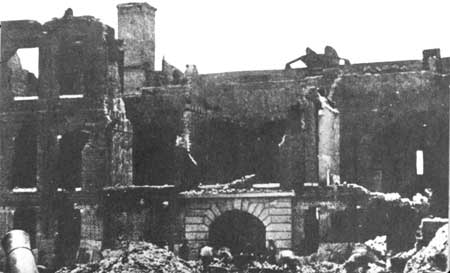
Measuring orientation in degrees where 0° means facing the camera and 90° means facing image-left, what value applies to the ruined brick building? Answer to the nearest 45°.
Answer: approximately 0°

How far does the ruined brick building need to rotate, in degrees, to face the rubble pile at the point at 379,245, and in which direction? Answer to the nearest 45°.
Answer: approximately 45° to its left
